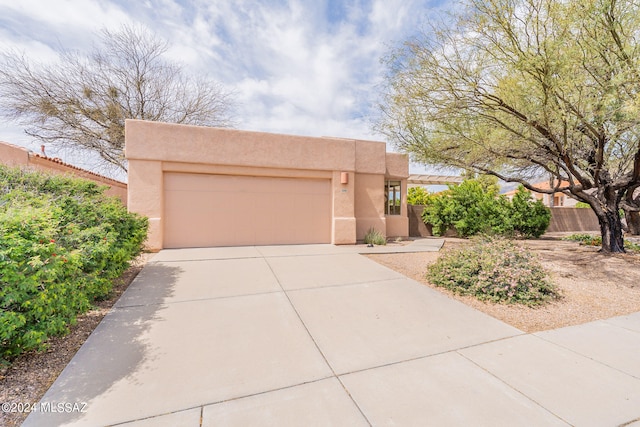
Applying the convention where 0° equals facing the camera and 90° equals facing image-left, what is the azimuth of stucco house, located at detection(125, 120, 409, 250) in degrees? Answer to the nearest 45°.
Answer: approximately 0°

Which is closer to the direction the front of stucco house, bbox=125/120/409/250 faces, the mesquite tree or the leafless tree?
the mesquite tree

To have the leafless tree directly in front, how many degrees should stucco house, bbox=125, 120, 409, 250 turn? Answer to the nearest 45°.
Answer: approximately 135° to its right

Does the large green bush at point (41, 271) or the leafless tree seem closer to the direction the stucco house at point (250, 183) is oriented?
the large green bush

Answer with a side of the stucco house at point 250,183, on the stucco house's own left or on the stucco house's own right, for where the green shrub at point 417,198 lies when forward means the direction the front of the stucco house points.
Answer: on the stucco house's own left

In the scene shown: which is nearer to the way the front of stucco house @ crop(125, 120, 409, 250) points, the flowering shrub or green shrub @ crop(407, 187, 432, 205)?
the flowering shrub

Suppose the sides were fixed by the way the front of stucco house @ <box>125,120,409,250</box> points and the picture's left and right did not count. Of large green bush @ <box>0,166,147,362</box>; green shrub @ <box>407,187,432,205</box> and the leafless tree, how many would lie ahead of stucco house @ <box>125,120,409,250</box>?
1

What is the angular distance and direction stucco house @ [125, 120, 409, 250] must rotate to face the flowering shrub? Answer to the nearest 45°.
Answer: approximately 45° to its left
